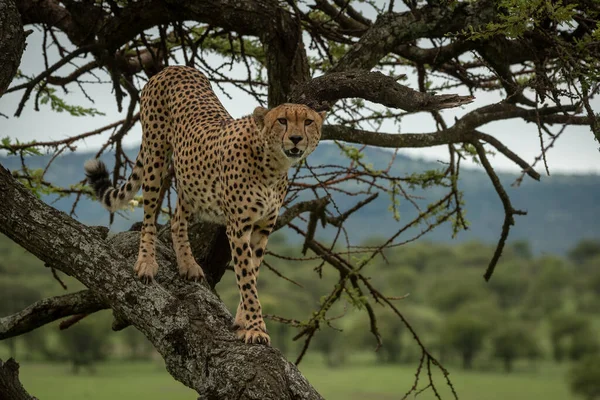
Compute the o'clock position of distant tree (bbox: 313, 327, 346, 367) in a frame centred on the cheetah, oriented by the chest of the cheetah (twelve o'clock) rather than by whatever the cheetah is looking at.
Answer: The distant tree is roughly at 8 o'clock from the cheetah.

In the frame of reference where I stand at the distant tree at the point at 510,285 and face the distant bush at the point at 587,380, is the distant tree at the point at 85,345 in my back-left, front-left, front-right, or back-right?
front-right

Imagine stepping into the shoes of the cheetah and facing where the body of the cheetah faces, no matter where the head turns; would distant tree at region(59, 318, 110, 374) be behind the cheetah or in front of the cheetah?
behind

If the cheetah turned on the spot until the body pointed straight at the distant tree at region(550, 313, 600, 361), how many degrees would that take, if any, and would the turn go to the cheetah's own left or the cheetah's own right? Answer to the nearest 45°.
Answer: approximately 90° to the cheetah's own left

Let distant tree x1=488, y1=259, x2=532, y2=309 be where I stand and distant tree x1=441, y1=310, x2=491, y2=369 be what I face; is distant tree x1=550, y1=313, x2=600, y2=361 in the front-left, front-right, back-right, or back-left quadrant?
front-left

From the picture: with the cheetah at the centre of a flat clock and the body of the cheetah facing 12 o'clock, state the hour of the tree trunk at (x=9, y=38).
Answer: The tree trunk is roughly at 5 o'clock from the cheetah.

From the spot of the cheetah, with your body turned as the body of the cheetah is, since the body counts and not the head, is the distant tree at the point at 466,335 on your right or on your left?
on your left

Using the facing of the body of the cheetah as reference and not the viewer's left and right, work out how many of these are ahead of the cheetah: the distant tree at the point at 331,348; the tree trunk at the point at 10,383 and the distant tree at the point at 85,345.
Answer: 0

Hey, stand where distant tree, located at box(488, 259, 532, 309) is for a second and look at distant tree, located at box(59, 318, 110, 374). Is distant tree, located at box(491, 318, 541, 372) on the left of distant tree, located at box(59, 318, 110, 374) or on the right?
left

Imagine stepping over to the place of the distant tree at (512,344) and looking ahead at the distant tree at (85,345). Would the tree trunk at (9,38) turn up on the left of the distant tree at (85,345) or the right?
left

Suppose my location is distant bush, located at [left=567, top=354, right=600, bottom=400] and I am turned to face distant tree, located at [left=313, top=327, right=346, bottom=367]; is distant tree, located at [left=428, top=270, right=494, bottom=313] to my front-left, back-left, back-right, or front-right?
front-right

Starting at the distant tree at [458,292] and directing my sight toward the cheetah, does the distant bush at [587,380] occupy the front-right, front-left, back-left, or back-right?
front-left

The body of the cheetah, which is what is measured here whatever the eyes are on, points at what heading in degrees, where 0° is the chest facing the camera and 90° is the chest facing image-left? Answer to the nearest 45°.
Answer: approximately 315°

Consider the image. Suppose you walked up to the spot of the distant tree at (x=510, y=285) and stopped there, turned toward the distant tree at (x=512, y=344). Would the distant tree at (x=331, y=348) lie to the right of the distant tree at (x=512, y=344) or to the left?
right

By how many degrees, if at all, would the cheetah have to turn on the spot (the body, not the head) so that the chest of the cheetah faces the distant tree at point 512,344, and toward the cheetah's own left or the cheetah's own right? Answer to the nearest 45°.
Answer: approximately 90° to the cheetah's own left

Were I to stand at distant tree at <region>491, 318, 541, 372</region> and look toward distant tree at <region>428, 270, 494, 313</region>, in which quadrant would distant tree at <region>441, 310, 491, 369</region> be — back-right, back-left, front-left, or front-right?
front-left
